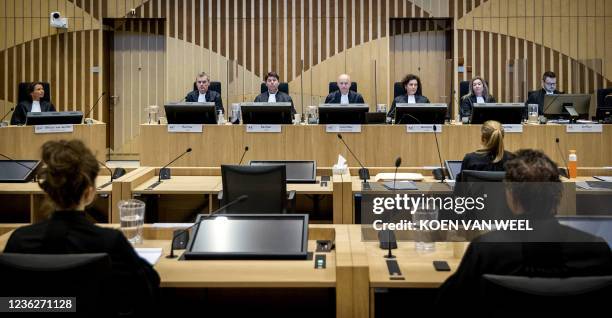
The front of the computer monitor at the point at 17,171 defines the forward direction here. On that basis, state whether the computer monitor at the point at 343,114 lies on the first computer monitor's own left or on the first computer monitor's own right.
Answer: on the first computer monitor's own left

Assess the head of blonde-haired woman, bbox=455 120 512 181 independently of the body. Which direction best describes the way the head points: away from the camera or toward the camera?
away from the camera

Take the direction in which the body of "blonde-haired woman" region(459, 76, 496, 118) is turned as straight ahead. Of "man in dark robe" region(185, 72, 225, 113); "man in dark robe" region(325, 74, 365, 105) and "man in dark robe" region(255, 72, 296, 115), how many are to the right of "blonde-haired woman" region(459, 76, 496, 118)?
3

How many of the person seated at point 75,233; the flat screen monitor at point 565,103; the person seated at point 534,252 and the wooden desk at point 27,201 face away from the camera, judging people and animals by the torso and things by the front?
3

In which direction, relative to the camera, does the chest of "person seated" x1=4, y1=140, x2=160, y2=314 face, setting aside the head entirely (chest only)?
away from the camera

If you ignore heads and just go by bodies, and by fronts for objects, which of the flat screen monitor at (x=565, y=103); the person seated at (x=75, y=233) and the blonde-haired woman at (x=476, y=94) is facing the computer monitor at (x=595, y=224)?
the blonde-haired woman

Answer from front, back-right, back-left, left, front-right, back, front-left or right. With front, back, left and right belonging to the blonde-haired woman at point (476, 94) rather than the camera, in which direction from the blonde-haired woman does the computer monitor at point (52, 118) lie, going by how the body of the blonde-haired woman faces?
front-right

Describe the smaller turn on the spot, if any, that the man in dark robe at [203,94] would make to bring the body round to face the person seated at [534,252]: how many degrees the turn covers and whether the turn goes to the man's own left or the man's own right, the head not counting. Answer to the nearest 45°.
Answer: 0° — they already face them

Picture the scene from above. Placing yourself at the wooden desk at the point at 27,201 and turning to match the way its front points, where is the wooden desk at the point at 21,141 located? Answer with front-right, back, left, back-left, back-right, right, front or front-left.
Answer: back
